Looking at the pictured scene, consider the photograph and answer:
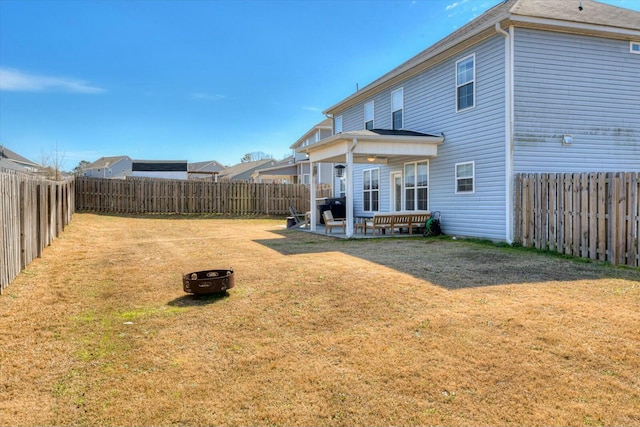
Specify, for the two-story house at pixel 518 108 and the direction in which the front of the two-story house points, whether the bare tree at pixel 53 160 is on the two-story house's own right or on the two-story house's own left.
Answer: on the two-story house's own left

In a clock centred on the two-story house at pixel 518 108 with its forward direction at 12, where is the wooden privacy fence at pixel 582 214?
The wooden privacy fence is roughly at 4 o'clock from the two-story house.

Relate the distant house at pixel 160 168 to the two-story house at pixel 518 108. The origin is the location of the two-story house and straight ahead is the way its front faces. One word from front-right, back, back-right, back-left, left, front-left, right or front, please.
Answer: left

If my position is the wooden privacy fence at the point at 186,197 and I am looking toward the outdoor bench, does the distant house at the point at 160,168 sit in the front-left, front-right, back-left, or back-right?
back-left

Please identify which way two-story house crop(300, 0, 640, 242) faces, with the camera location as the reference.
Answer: facing away from the viewer and to the right of the viewer
